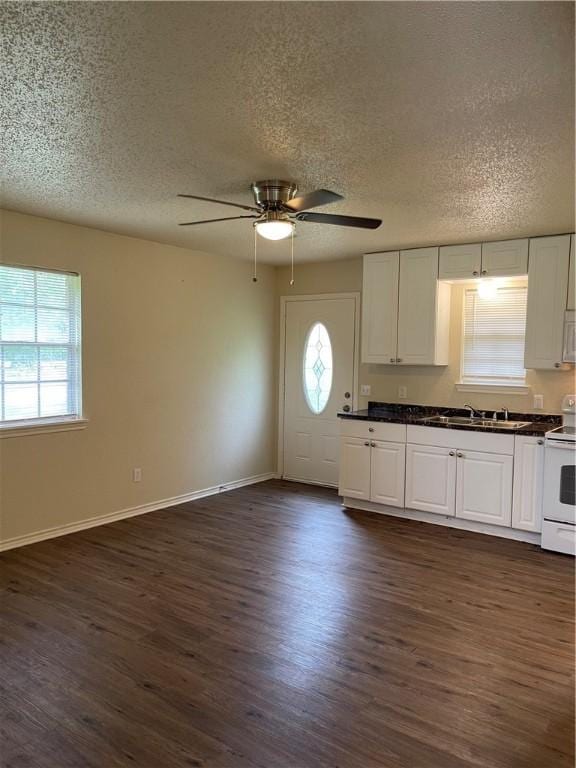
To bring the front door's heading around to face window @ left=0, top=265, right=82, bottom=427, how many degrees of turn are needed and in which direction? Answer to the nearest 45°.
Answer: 0° — it already faces it

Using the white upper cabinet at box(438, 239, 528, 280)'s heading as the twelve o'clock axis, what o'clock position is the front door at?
The front door is roughly at 4 o'clock from the white upper cabinet.

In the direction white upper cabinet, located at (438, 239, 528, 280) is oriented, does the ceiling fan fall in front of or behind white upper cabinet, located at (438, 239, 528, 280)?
in front

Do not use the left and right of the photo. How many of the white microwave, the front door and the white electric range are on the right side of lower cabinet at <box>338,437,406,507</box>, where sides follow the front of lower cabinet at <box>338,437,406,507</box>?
1

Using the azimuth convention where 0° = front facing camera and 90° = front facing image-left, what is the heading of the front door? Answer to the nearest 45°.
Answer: approximately 45°

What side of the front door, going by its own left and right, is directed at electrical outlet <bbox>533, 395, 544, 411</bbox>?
left

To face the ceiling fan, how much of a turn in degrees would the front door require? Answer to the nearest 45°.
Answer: approximately 45° to its left

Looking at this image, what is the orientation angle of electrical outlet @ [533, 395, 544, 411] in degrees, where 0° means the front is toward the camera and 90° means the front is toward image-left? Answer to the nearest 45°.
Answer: approximately 0°

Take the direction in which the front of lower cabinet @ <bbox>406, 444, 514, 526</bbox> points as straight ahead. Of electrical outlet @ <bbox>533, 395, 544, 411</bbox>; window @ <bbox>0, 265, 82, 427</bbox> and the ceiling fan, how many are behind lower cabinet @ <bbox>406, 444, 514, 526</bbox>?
1

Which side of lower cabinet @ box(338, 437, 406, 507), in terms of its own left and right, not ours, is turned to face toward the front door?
right

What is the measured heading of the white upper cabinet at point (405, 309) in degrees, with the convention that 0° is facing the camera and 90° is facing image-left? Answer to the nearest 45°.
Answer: approximately 45°

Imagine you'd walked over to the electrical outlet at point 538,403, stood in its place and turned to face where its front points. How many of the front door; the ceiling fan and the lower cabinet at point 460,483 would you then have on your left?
0

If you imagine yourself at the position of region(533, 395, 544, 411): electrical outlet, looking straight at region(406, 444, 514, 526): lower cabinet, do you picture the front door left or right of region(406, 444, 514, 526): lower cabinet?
right

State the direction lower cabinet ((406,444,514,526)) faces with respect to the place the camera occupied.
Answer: facing the viewer and to the left of the viewer

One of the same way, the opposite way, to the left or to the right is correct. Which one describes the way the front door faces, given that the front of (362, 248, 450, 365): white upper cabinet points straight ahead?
the same way

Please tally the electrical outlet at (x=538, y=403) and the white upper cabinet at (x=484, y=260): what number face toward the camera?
2
